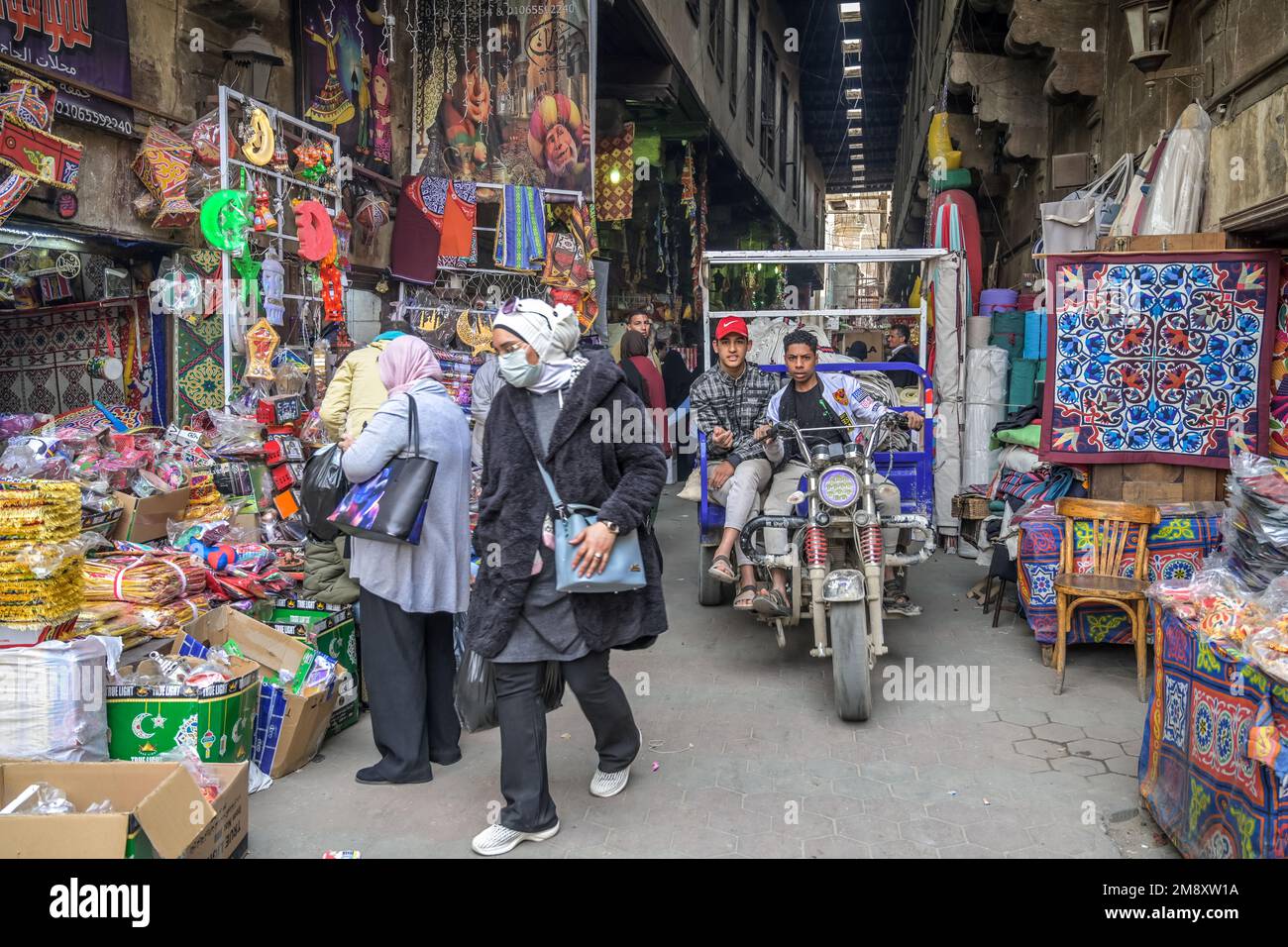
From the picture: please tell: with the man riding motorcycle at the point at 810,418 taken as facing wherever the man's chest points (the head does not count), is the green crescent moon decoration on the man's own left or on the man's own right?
on the man's own right

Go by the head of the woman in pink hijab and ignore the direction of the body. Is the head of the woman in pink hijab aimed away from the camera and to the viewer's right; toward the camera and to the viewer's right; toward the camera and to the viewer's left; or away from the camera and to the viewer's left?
away from the camera and to the viewer's left

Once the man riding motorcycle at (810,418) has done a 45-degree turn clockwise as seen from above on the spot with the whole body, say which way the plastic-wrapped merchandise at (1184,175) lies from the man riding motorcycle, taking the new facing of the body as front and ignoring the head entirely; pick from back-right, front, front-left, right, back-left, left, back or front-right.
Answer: back-left

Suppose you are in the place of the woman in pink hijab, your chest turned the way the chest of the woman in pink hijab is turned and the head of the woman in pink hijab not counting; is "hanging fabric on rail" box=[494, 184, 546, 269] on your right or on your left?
on your right

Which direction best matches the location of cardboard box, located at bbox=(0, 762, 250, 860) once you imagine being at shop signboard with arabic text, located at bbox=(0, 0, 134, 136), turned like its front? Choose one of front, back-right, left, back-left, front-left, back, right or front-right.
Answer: front-right

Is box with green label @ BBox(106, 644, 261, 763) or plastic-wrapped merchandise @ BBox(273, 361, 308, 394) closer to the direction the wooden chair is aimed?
the box with green label

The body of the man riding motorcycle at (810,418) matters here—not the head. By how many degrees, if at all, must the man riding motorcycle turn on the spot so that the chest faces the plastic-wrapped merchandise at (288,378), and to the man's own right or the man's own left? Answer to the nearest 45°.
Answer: approximately 90° to the man's own right

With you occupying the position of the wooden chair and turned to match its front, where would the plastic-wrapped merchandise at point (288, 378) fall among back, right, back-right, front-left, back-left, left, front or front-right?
right

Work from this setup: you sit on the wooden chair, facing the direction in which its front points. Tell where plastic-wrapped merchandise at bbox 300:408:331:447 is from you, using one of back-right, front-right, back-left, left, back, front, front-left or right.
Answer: right

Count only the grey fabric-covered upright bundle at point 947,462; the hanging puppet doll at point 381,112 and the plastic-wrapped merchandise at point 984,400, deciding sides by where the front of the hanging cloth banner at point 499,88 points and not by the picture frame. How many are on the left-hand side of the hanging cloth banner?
2

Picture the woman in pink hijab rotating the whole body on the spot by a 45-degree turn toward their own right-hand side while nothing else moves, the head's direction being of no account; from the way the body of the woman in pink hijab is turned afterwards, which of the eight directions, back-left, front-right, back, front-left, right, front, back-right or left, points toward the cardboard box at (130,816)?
back-left

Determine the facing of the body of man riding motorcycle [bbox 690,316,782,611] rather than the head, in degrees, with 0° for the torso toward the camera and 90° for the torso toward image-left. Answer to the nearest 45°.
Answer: approximately 0°

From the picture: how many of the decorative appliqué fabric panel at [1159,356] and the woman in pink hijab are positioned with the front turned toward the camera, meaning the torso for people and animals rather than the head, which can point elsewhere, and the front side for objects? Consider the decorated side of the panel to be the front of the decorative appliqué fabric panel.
1

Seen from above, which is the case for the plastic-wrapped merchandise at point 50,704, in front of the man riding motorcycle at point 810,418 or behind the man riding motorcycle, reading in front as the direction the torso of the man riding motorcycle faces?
in front
